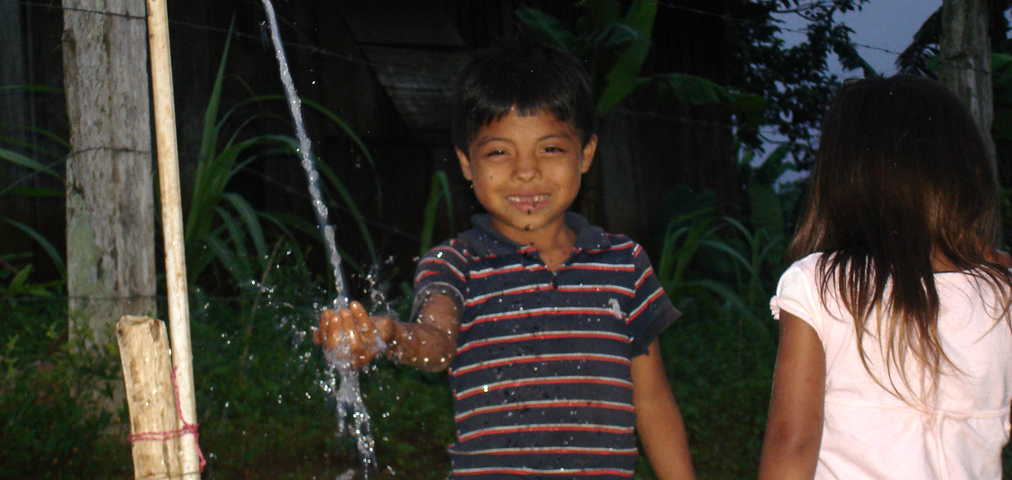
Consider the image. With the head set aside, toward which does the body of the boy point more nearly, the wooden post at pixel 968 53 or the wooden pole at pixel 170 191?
the wooden pole

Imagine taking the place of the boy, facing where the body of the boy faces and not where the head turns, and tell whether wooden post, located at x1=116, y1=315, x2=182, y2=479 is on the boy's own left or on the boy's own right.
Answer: on the boy's own right

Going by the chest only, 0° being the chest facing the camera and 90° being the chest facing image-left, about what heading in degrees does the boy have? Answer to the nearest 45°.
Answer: approximately 0°

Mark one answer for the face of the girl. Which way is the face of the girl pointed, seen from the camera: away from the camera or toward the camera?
away from the camera

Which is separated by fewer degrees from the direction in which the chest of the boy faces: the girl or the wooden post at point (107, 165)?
the girl

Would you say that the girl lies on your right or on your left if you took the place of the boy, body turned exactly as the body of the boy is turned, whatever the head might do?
on your left

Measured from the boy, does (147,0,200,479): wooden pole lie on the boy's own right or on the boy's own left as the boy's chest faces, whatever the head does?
on the boy's own right

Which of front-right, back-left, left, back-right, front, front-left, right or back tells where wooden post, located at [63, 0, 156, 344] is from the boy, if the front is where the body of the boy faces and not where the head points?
back-right
